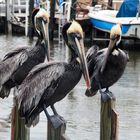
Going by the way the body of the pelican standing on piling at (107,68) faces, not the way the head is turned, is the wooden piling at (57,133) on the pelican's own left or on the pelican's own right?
on the pelican's own right

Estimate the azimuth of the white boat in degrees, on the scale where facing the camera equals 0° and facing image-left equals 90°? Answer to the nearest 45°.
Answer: approximately 90°

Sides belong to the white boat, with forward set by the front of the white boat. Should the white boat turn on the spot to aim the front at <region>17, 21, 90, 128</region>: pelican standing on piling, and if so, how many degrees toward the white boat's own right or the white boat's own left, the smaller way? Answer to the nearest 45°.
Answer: approximately 90° to the white boat's own left

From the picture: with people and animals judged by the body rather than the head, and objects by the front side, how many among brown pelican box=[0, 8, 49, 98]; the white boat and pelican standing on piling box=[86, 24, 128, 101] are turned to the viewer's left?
1

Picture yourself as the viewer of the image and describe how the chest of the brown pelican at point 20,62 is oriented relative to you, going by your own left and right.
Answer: facing to the right of the viewer
